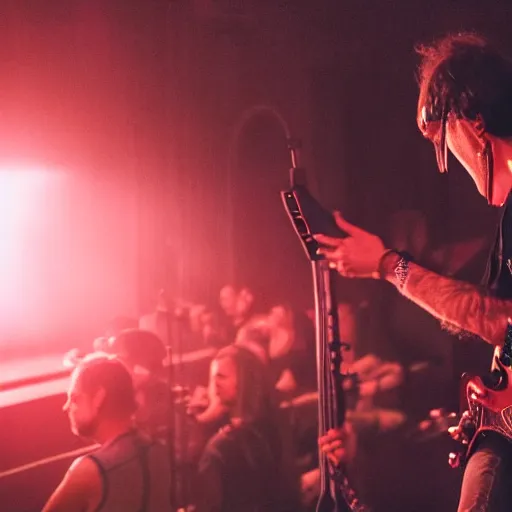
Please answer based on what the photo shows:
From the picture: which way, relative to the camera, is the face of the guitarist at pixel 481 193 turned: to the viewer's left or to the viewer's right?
to the viewer's left

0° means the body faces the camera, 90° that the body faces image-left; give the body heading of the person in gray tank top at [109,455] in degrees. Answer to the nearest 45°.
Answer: approximately 135°

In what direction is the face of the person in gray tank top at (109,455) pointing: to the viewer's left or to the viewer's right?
to the viewer's left

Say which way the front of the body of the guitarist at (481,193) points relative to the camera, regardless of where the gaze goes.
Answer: to the viewer's left
